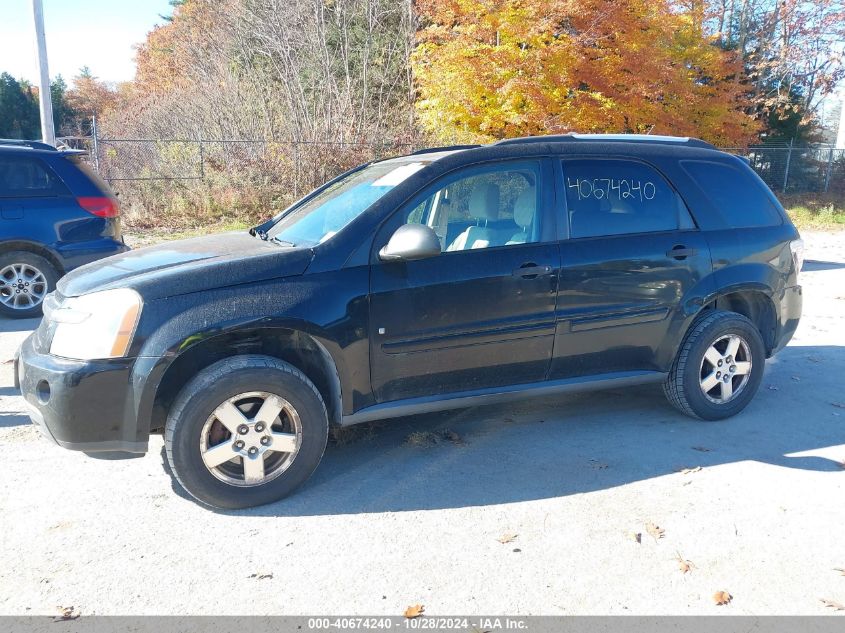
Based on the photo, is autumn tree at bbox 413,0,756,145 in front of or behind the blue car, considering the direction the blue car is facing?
behind

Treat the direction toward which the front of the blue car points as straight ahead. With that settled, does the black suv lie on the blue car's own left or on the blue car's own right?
on the blue car's own left

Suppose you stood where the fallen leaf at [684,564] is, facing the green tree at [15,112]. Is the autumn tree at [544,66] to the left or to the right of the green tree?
right

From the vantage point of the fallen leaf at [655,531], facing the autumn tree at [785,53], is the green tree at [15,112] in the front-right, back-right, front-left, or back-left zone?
front-left

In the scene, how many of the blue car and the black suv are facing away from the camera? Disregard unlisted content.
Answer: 0

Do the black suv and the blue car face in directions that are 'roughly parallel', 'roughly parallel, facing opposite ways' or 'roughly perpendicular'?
roughly parallel

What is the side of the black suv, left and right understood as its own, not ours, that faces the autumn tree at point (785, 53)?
back

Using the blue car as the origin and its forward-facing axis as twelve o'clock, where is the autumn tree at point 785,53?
The autumn tree is roughly at 5 o'clock from the blue car.

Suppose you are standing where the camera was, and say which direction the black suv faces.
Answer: facing the viewer and to the left of the viewer

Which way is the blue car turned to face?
to the viewer's left

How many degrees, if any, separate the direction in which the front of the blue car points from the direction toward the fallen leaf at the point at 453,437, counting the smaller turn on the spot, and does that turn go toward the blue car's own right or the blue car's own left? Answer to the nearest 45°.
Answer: approximately 135° to the blue car's own left
